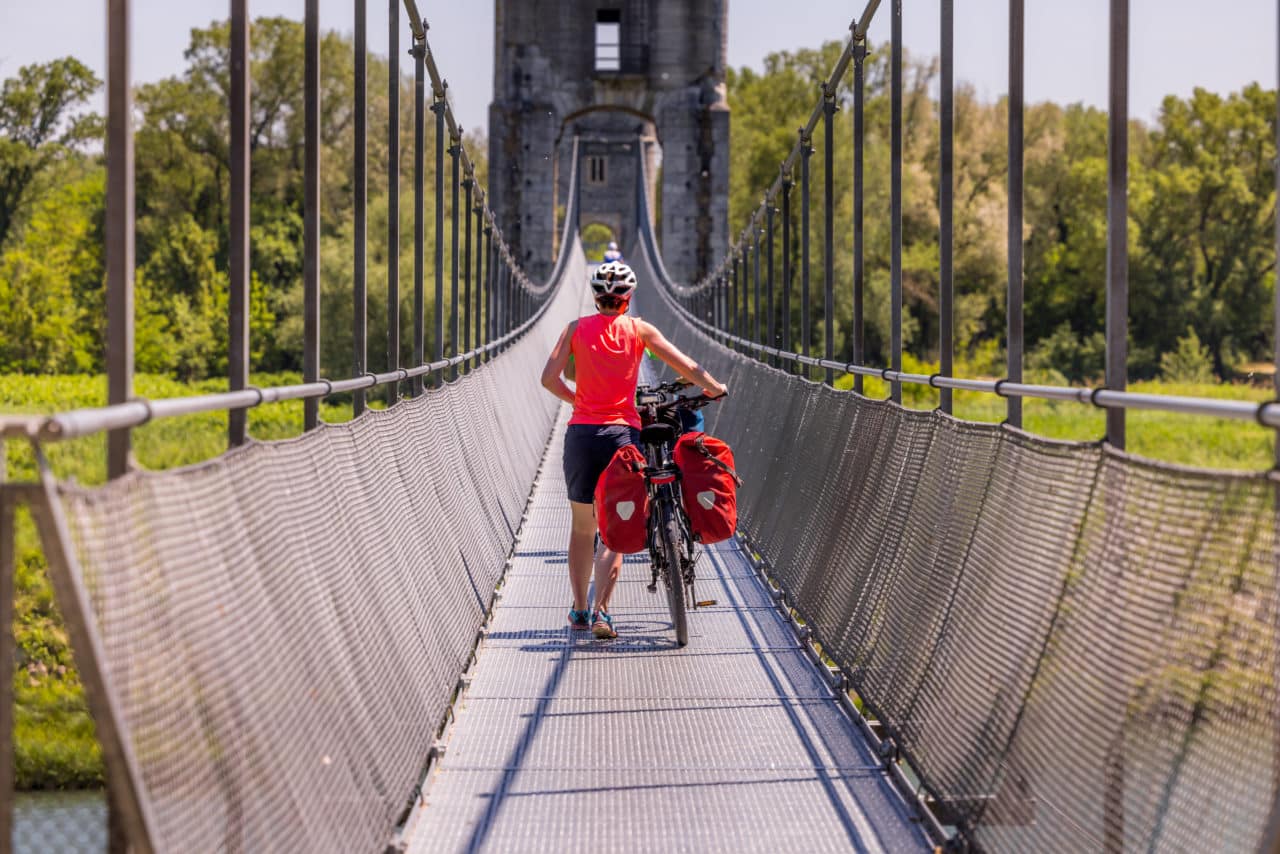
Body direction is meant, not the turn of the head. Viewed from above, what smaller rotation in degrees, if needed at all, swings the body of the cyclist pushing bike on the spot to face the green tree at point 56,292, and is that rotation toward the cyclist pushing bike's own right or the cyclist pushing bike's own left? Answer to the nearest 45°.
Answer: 0° — they already face it

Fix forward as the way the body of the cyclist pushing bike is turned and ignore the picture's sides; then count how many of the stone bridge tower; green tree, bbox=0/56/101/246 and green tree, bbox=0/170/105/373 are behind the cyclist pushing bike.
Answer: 0

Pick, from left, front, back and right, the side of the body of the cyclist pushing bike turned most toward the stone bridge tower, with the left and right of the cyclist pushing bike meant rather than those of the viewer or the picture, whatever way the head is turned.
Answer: front

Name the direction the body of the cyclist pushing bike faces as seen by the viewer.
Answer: away from the camera

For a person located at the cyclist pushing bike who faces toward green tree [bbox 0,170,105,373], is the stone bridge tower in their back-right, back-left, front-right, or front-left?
front-right

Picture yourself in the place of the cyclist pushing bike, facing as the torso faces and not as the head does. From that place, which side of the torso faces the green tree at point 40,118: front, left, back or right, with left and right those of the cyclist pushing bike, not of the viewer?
front
